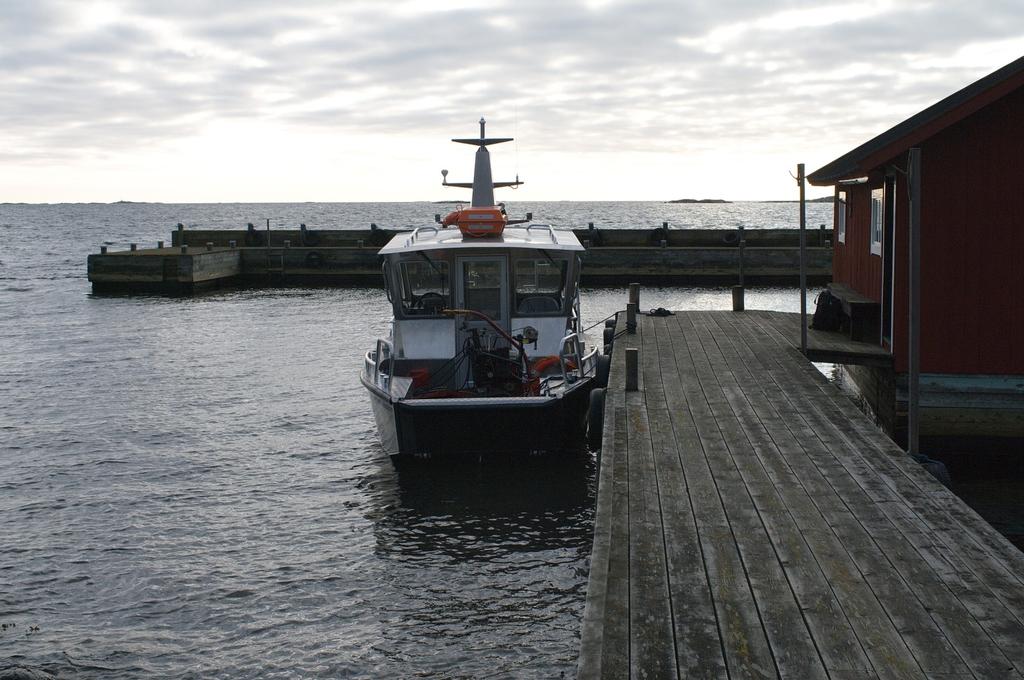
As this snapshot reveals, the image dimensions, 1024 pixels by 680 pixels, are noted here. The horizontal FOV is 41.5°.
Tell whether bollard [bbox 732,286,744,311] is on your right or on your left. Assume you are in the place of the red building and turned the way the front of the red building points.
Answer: on your right

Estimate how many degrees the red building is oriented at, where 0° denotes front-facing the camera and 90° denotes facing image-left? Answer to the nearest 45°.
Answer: approximately 90°

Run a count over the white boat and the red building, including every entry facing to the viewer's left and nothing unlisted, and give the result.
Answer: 1

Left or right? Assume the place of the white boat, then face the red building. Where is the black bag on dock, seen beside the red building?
left

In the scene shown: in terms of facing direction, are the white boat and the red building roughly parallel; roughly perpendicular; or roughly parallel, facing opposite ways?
roughly perpendicular

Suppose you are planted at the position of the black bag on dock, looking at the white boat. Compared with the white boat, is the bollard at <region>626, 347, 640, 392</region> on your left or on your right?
left
